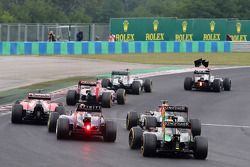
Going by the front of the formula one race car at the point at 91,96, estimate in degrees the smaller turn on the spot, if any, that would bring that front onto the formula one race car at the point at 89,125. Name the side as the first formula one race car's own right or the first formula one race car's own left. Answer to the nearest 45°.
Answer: approximately 135° to the first formula one race car's own right

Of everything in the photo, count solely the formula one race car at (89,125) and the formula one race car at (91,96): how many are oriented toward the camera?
0

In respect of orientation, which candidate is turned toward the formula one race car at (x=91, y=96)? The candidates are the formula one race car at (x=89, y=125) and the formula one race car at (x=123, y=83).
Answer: the formula one race car at (x=89, y=125)

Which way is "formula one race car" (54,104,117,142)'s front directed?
away from the camera

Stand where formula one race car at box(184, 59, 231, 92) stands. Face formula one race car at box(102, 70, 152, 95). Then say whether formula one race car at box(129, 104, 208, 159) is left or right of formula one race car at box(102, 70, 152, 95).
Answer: left

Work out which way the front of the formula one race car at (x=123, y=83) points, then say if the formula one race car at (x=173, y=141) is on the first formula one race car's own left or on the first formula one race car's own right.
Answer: on the first formula one race car's own right

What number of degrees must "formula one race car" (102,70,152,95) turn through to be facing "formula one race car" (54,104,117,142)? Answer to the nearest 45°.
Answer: approximately 135° to its right

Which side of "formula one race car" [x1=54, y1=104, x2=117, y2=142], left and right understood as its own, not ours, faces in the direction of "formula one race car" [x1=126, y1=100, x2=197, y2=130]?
right

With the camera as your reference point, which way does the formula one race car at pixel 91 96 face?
facing away from the viewer and to the right of the viewer

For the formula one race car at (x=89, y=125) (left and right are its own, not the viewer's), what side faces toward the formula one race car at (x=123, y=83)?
front

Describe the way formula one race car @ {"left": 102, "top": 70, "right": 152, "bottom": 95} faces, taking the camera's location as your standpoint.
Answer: facing away from the viewer and to the right of the viewer

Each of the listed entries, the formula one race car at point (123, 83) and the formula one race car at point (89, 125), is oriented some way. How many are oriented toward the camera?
0
